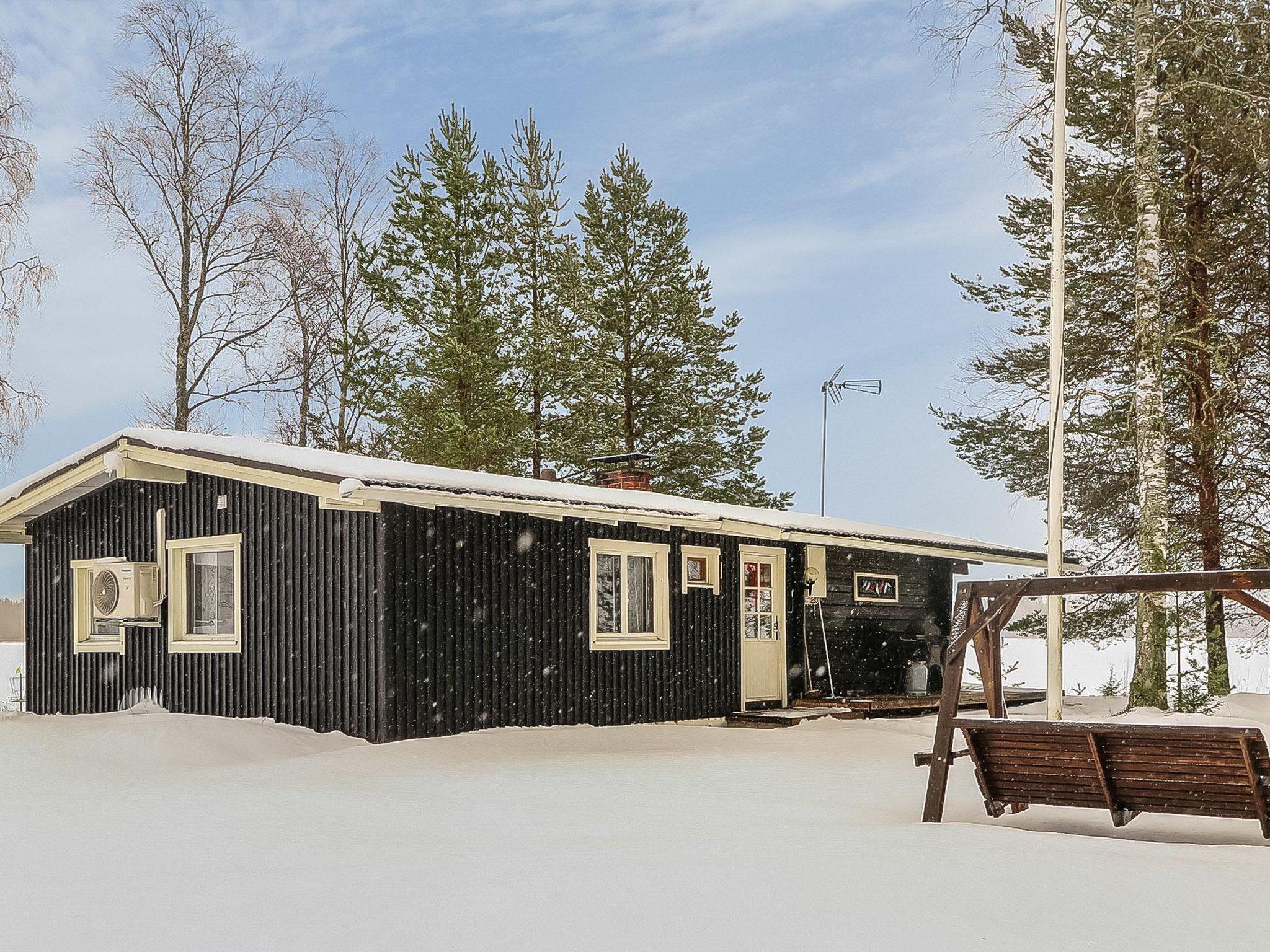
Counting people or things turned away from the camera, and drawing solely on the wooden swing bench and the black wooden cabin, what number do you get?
1

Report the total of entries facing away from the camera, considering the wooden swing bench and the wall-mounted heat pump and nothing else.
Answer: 1

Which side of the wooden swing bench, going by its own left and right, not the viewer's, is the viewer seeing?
back

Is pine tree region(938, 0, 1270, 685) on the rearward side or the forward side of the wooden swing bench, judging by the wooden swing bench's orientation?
on the forward side

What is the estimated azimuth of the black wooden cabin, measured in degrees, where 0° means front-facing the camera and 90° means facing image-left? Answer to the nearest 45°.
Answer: approximately 315°

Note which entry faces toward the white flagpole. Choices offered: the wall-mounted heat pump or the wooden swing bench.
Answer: the wooden swing bench

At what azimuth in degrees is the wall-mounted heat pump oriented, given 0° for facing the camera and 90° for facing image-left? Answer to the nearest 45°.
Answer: approximately 45°

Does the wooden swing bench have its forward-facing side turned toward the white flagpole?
yes
